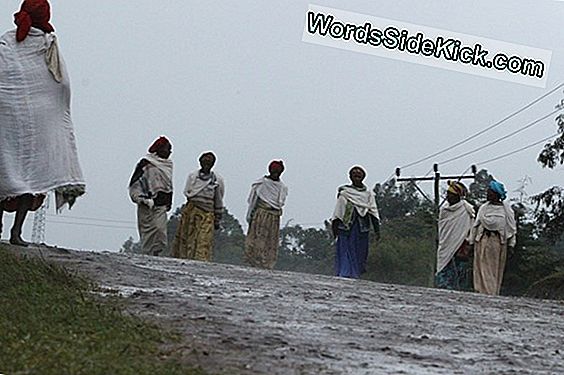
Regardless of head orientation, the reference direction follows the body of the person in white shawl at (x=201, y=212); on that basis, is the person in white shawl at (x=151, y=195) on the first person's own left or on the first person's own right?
on the first person's own right

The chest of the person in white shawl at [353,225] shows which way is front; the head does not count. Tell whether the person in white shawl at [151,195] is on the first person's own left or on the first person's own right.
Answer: on the first person's own right

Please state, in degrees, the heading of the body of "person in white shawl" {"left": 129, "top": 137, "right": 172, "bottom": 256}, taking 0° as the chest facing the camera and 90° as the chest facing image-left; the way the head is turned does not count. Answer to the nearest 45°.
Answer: approximately 315°

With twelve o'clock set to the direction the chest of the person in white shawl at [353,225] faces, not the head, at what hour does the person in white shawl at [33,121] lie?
the person in white shawl at [33,121] is roughly at 1 o'clock from the person in white shawl at [353,225].

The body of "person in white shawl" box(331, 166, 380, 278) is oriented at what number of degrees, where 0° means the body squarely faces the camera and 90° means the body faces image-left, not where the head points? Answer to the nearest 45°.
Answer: approximately 0°

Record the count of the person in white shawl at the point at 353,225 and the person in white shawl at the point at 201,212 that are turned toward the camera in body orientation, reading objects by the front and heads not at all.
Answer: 2
